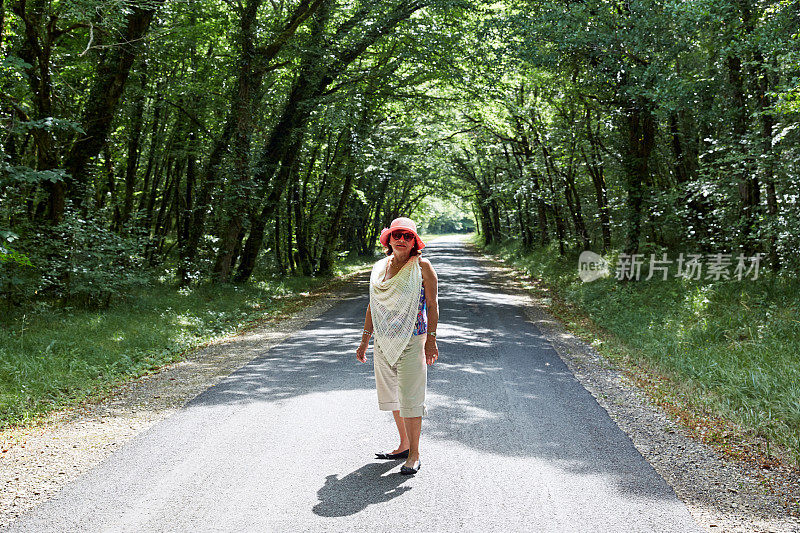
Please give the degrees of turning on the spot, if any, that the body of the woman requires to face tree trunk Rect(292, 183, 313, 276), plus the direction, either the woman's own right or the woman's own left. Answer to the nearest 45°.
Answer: approximately 135° to the woman's own right

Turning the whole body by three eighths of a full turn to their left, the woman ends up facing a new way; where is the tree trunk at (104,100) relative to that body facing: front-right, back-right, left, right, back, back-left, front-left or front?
back-left

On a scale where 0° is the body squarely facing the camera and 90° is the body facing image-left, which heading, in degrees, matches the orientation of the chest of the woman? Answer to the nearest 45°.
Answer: approximately 45°

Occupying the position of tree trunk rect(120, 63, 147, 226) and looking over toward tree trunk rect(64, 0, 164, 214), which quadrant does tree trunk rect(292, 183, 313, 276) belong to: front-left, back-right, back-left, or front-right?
back-left

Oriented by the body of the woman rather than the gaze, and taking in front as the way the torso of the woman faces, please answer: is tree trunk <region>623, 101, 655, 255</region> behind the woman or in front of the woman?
behind

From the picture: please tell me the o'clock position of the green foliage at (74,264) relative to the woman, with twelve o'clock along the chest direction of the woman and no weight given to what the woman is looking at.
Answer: The green foliage is roughly at 3 o'clock from the woman.

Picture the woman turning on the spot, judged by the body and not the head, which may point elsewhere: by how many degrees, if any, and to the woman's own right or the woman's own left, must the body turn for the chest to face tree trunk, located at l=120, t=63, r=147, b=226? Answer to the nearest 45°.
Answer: approximately 90° to the woman's own right
